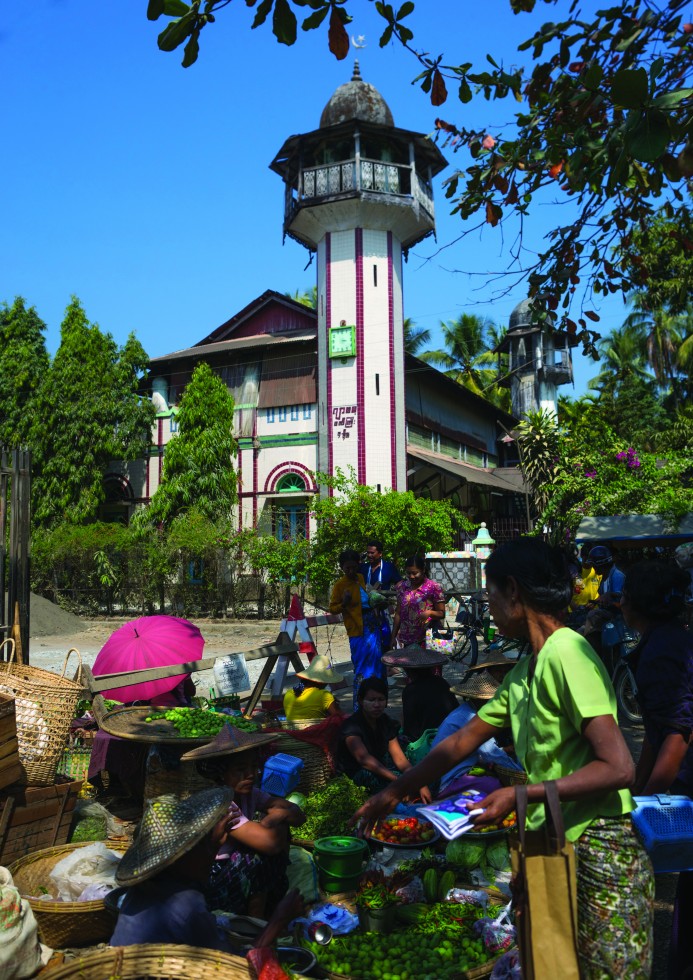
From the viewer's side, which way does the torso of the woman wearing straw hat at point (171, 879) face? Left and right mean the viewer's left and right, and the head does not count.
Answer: facing away from the viewer and to the right of the viewer

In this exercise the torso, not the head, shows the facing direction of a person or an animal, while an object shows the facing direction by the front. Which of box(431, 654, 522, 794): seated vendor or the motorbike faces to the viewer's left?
the seated vendor

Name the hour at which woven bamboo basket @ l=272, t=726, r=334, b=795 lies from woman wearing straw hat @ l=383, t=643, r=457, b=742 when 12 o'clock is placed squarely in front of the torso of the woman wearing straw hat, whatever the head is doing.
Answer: The woven bamboo basket is roughly at 8 o'clock from the woman wearing straw hat.

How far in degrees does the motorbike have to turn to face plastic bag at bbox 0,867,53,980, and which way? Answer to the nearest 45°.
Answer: approximately 45° to its right

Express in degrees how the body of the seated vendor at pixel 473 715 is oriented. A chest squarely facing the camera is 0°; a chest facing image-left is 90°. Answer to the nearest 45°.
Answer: approximately 90°

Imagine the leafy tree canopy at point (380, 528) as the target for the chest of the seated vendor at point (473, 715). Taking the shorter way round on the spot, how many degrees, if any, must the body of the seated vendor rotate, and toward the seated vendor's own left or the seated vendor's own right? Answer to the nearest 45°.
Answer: approximately 90° to the seated vendor's own right

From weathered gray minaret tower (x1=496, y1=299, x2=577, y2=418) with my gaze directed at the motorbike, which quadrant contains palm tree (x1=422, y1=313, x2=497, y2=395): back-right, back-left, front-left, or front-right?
back-right

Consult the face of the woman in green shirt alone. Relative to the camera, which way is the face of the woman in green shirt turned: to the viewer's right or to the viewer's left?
to the viewer's left

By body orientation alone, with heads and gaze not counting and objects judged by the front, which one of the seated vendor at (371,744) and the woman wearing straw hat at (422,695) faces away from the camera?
the woman wearing straw hat

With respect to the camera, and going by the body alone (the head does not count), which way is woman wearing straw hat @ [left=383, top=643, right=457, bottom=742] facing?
away from the camera

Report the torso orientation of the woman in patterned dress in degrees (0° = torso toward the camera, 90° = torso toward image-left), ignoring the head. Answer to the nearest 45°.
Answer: approximately 0°
